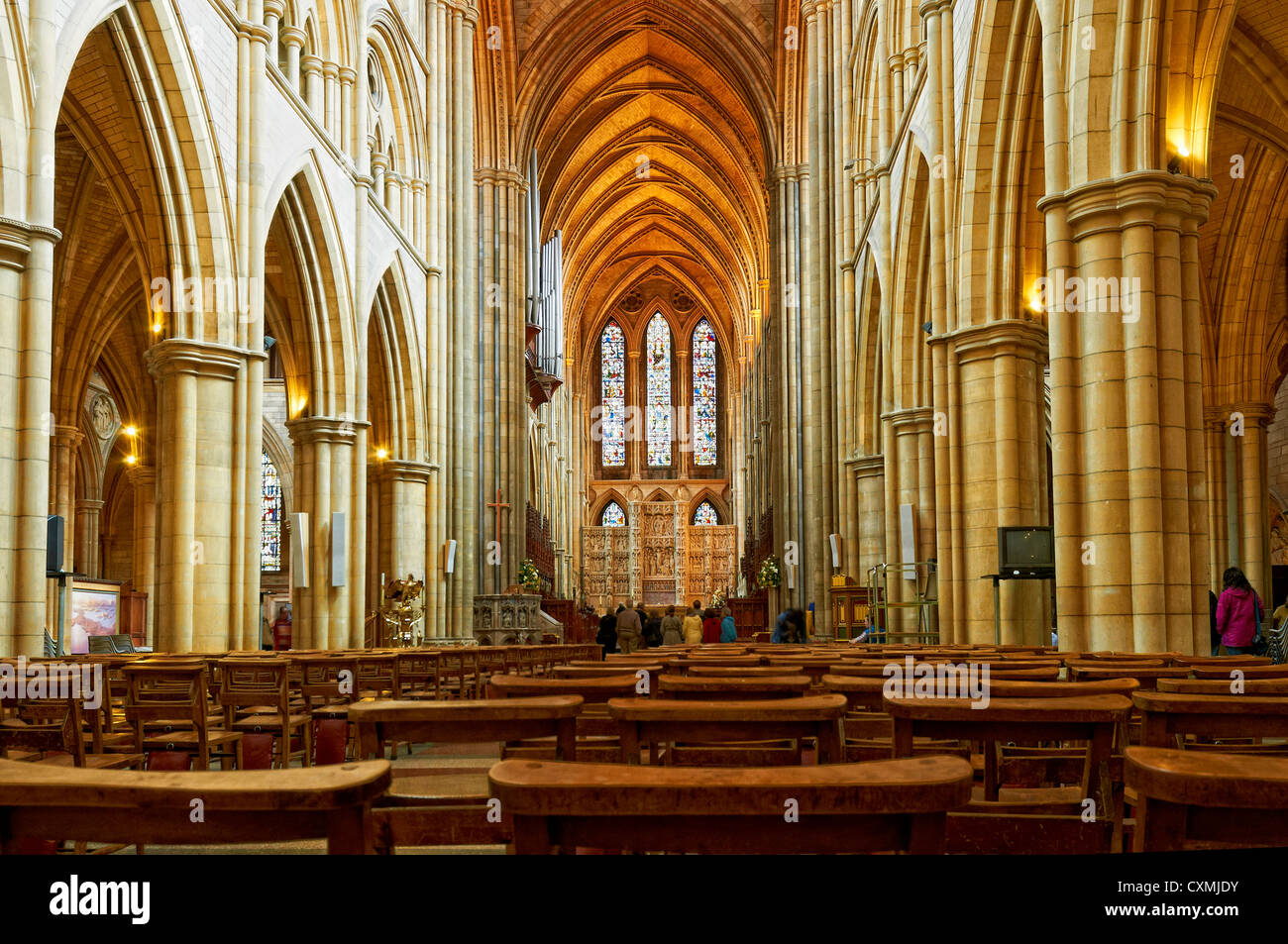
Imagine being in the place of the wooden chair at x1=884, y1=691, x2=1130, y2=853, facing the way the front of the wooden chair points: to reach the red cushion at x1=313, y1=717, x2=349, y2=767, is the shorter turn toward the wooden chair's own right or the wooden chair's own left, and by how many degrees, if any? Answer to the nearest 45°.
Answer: approximately 45° to the wooden chair's own left

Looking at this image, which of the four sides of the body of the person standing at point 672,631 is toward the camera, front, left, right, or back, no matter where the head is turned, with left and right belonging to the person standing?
back

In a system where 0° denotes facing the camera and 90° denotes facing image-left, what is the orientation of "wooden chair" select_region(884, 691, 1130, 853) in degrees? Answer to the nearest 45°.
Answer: approximately 180°

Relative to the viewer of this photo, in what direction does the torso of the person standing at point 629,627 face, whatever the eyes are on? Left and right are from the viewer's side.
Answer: facing away from the viewer

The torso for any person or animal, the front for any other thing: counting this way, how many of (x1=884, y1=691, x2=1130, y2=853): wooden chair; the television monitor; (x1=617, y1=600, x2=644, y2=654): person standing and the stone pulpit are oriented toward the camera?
2

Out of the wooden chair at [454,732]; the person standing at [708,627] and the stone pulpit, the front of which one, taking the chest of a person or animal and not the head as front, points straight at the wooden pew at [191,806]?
the stone pulpit

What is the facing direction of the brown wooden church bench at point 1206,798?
away from the camera

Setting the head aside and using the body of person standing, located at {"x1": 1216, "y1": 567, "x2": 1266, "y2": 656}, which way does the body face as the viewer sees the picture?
away from the camera

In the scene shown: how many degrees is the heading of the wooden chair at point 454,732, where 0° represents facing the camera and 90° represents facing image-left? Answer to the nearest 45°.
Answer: approximately 180°

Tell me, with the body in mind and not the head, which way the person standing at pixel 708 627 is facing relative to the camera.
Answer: away from the camera

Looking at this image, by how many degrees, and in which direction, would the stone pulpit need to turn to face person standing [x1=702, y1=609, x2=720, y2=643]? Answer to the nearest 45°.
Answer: approximately 135° to its left
